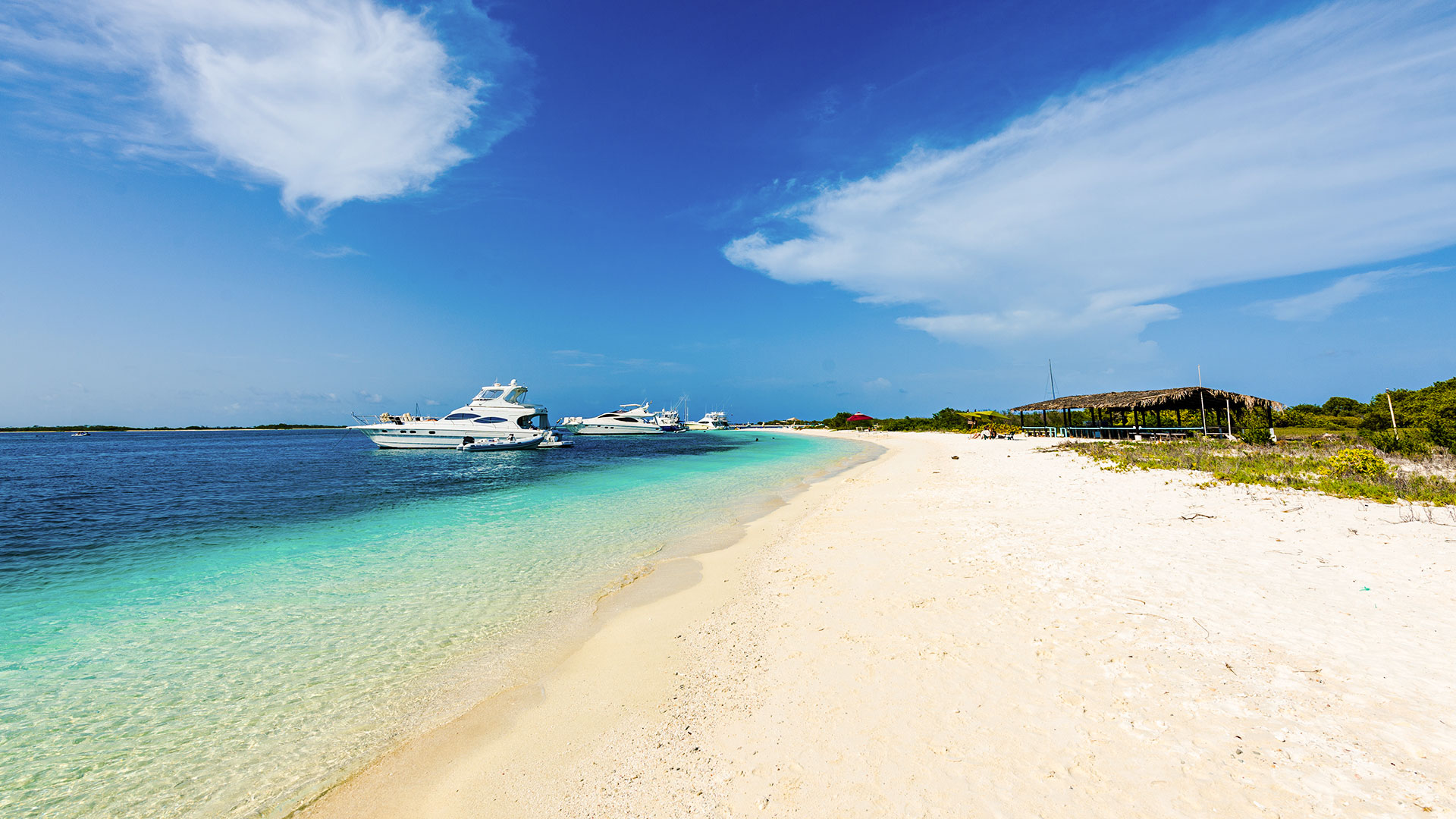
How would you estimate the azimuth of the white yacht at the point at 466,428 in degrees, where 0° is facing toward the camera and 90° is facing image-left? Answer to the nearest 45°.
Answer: approximately 90°

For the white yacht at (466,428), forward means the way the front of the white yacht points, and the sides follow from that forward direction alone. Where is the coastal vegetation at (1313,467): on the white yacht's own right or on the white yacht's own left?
on the white yacht's own left

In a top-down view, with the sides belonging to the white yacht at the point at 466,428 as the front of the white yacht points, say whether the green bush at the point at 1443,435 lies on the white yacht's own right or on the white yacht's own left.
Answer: on the white yacht's own left

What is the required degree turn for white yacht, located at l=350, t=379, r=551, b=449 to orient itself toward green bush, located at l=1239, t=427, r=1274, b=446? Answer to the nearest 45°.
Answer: approximately 135° to its left
